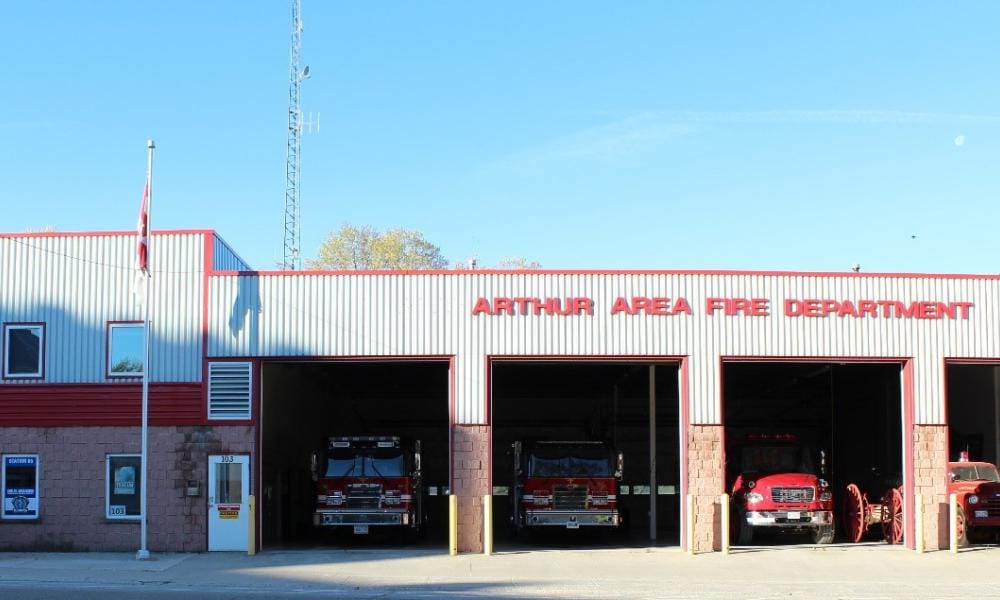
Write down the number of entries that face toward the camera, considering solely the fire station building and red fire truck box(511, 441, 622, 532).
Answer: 2

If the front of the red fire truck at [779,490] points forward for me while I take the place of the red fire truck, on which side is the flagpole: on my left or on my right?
on my right

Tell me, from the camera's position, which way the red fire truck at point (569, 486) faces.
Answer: facing the viewer

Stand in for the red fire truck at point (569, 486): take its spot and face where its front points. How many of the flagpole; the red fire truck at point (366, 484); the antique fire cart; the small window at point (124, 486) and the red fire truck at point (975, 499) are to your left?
2

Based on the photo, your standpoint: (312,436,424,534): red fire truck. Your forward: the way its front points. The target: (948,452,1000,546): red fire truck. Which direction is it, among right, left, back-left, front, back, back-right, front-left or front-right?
left

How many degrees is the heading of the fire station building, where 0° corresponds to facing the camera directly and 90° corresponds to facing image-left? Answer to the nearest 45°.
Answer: approximately 0°

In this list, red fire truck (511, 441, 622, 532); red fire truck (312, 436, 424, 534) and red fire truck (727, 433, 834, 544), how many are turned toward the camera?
3

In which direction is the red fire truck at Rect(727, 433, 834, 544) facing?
toward the camera

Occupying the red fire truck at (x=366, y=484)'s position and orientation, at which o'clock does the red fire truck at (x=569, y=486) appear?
the red fire truck at (x=569, y=486) is roughly at 9 o'clock from the red fire truck at (x=366, y=484).

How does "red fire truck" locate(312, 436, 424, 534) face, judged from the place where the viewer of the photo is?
facing the viewer

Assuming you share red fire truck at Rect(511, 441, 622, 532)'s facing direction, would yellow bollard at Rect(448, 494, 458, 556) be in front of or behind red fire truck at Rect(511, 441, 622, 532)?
in front
